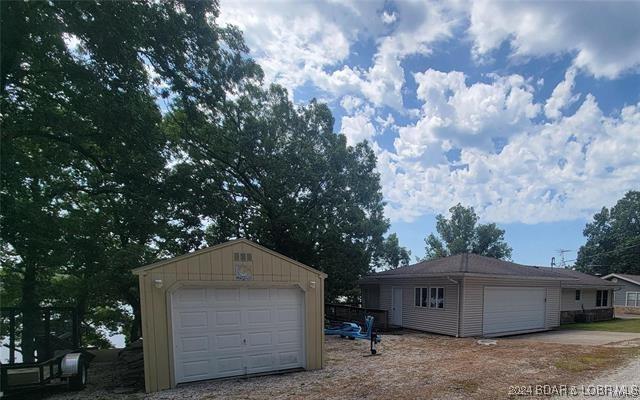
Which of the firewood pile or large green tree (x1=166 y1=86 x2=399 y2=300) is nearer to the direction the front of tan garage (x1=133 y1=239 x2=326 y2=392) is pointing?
the firewood pile

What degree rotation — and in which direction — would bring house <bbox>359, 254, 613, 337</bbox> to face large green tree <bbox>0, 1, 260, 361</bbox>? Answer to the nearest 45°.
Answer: approximately 90° to its right

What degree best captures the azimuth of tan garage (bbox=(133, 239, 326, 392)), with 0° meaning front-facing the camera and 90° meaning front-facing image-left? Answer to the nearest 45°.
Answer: approximately 0°

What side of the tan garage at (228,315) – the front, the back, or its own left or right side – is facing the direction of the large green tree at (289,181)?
back

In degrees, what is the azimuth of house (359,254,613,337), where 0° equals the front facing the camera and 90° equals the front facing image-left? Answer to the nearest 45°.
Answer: approximately 315°

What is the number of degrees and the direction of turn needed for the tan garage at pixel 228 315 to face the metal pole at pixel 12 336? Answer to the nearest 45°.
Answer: approximately 90° to its right

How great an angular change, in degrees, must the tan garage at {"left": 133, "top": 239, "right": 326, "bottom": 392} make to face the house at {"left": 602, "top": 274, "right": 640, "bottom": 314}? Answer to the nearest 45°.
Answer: approximately 135° to its left
